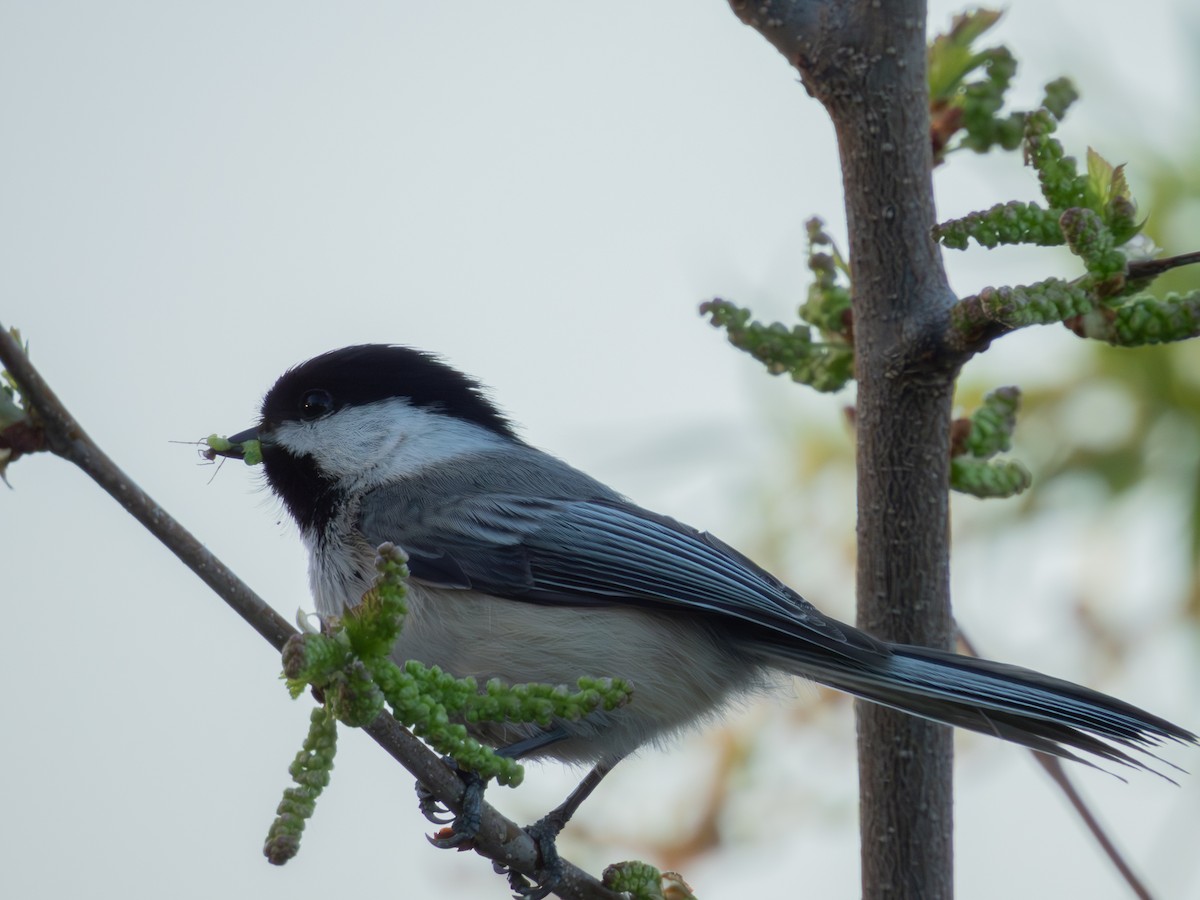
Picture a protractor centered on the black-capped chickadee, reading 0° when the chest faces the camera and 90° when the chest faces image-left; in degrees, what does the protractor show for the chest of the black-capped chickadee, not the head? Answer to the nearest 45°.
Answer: approximately 90°
